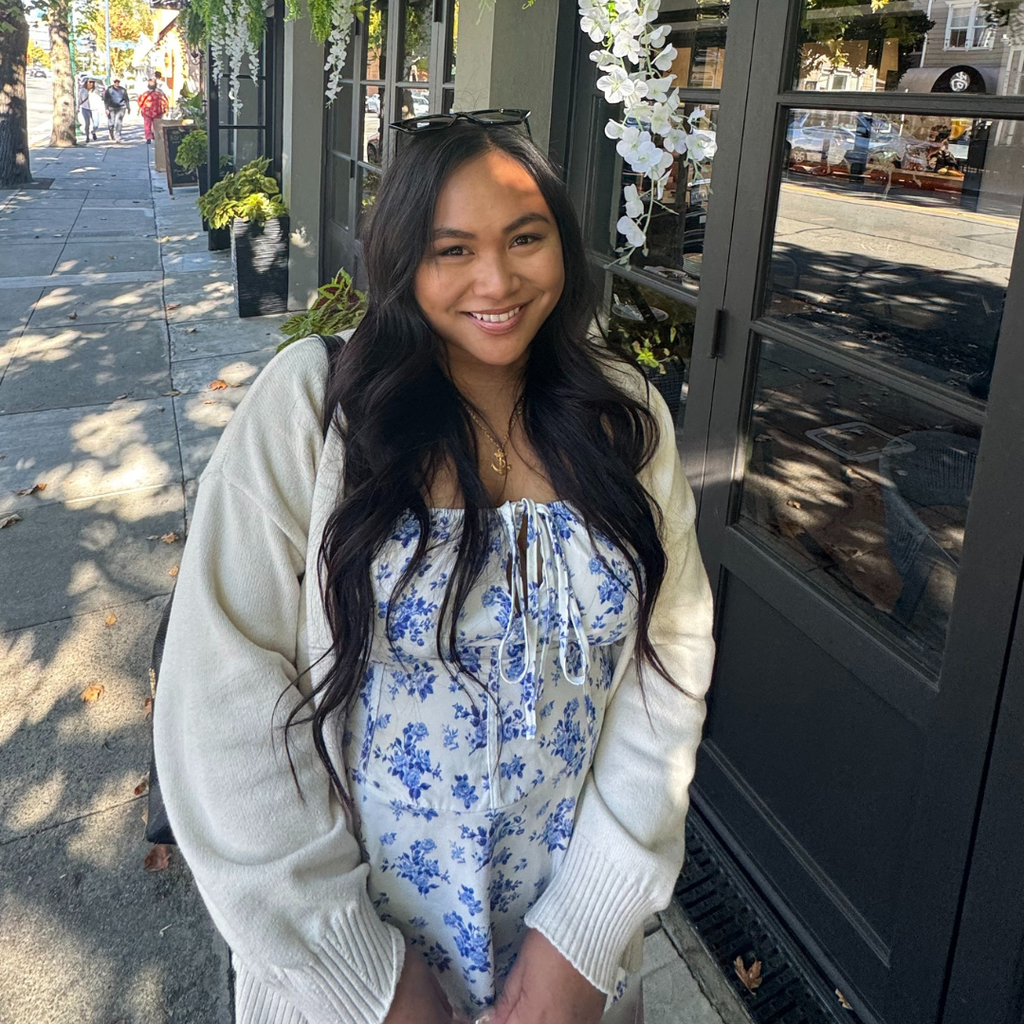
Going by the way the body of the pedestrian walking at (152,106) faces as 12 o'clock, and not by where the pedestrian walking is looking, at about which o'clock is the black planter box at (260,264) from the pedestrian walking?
The black planter box is roughly at 12 o'clock from the pedestrian walking.

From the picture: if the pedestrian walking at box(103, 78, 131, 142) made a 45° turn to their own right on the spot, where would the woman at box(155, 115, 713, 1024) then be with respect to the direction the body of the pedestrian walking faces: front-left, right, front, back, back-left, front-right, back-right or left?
front-left

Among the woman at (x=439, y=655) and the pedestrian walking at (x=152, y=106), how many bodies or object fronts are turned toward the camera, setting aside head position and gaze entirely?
2

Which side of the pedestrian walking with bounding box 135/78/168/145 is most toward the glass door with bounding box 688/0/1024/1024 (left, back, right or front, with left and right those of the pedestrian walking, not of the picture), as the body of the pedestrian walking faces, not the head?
front

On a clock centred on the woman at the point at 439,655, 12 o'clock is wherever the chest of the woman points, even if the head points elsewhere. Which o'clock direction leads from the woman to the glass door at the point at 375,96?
The glass door is roughly at 6 o'clock from the woman.

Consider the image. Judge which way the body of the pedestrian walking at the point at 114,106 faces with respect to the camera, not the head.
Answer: toward the camera

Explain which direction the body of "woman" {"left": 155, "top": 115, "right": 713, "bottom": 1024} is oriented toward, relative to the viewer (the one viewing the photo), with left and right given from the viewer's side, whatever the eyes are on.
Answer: facing the viewer

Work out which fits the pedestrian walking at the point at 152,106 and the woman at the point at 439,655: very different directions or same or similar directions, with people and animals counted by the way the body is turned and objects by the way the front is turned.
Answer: same or similar directions

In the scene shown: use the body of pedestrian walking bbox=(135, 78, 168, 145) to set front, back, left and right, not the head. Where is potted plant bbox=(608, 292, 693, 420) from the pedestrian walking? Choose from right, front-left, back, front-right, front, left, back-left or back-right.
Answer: front

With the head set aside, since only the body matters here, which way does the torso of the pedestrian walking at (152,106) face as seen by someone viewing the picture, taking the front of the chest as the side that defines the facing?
toward the camera

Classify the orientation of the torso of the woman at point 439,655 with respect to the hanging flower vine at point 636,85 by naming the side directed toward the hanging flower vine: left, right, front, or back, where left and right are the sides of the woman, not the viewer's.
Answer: back
